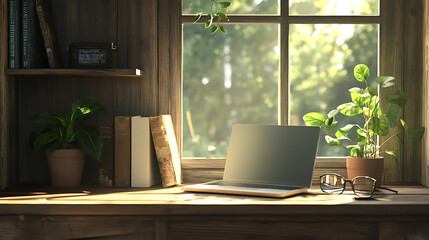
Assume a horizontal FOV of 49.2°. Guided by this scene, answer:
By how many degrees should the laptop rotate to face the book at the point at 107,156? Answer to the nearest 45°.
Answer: approximately 45° to its right

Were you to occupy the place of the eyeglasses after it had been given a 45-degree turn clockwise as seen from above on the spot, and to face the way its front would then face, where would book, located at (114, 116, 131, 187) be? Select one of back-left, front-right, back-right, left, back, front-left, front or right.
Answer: front

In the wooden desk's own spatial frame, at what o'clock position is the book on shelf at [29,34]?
The book on shelf is roughly at 4 o'clock from the wooden desk.

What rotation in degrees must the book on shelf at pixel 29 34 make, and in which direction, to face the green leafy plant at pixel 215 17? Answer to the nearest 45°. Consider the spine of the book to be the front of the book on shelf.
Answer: approximately 90° to its left

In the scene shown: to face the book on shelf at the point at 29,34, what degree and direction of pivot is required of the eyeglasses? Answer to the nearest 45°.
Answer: approximately 45° to its right

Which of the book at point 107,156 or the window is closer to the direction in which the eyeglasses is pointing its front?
the book

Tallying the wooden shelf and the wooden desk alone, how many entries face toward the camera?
2

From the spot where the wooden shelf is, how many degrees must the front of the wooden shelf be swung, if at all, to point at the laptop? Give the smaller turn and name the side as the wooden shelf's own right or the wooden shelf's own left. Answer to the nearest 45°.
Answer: approximately 90° to the wooden shelf's own left

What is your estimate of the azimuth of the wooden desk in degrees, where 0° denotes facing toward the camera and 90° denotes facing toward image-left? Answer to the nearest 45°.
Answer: approximately 0°

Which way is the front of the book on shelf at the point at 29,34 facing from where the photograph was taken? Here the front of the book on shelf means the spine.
facing the viewer

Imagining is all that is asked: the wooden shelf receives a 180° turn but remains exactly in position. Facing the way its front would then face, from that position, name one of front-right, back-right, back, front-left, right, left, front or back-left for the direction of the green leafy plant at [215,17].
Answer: right
